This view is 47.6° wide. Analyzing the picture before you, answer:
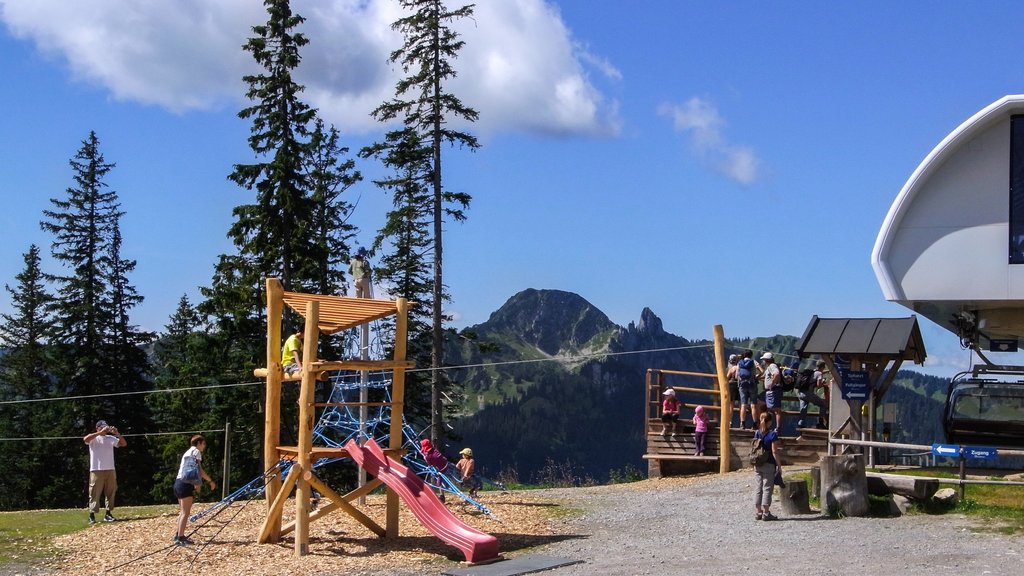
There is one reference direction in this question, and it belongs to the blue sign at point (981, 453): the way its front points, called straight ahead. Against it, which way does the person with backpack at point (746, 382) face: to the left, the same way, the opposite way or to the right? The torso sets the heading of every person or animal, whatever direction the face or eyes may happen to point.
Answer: the opposite way

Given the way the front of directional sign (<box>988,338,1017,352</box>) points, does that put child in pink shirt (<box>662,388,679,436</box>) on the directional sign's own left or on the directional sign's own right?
on the directional sign's own right

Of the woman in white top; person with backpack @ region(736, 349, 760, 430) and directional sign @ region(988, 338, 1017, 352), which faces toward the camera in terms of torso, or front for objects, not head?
the directional sign

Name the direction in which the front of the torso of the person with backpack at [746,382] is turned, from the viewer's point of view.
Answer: away from the camera

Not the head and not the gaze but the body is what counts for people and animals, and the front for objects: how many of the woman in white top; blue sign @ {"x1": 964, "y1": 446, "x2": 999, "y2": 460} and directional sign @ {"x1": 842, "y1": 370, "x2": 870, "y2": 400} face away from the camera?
0

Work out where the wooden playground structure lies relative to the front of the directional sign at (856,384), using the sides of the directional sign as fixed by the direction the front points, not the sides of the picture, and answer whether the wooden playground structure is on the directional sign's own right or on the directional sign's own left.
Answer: on the directional sign's own right

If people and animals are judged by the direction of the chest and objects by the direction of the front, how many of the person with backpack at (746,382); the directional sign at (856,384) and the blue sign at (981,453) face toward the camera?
2

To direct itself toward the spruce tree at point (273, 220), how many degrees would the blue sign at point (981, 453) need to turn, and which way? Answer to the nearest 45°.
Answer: approximately 135° to its right

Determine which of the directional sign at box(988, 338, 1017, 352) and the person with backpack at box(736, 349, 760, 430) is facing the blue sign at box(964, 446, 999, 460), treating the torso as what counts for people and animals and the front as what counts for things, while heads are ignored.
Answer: the directional sign

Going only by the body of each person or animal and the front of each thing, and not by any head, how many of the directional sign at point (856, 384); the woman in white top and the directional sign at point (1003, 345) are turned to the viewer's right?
1

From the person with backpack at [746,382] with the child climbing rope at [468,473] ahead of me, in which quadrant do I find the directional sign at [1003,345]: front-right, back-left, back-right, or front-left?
back-left

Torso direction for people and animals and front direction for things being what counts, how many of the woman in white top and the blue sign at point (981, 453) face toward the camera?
1

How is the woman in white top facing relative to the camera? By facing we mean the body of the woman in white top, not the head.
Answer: to the viewer's right

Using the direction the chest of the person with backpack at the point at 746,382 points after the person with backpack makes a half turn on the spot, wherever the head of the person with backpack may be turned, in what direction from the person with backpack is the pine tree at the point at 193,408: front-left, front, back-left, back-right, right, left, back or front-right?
back-right

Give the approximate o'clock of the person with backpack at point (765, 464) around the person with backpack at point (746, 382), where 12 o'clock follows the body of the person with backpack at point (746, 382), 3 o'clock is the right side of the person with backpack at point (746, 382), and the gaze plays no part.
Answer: the person with backpack at point (765, 464) is roughly at 6 o'clock from the person with backpack at point (746, 382).

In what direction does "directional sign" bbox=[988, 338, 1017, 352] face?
toward the camera

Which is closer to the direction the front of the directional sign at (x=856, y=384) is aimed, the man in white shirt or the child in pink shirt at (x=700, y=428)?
the man in white shirt
